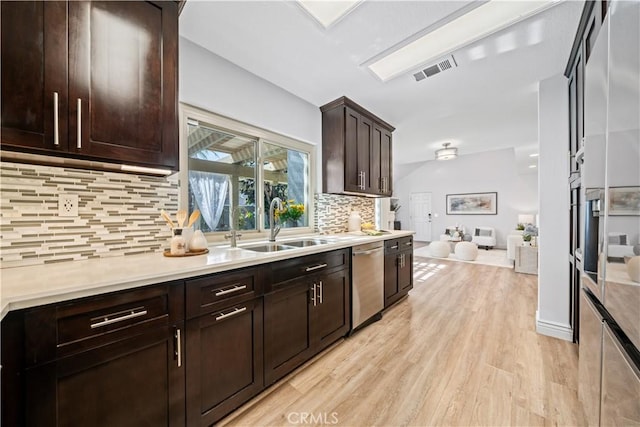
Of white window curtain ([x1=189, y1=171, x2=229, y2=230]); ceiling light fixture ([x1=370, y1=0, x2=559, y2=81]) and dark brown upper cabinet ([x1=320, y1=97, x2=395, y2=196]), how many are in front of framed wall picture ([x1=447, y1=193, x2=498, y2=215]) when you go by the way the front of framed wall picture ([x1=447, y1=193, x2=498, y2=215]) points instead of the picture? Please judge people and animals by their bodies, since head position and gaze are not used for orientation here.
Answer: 3

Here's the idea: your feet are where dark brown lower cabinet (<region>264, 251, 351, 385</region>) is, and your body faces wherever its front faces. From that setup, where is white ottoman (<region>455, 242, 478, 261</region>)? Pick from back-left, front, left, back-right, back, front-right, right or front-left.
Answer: left

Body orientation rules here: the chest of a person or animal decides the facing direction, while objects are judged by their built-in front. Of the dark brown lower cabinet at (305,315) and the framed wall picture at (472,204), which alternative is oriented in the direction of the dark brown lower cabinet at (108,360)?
the framed wall picture

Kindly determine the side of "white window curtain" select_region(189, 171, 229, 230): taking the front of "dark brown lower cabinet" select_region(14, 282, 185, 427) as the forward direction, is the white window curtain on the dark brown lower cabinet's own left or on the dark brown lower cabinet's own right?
on the dark brown lower cabinet's own left

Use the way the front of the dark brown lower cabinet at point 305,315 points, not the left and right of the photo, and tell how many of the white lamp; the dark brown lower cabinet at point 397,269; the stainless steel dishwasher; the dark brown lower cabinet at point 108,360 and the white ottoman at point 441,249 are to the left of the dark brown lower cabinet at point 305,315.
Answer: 4

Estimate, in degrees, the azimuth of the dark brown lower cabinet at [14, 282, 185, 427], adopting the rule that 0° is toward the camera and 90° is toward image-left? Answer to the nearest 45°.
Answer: approximately 315°
